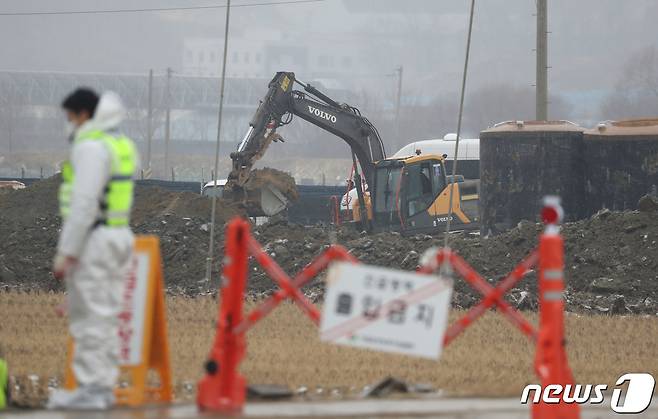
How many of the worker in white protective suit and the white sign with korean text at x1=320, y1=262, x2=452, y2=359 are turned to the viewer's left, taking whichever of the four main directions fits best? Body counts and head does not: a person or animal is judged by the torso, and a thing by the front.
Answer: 1

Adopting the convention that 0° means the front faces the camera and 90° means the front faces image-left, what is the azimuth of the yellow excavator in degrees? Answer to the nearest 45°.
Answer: approximately 45°

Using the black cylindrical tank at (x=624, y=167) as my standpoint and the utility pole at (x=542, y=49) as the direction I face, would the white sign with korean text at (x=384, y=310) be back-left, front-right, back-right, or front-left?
back-left

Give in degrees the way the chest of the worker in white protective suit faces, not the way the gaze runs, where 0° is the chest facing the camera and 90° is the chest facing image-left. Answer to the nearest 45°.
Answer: approximately 90°

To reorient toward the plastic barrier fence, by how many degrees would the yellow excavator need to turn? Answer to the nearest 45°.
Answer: approximately 45° to its left

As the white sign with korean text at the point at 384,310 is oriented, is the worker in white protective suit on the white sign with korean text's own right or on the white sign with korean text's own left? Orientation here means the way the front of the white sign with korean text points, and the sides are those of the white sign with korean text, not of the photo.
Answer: on the white sign with korean text's own right

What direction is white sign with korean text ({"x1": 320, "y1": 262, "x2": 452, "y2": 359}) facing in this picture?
toward the camera

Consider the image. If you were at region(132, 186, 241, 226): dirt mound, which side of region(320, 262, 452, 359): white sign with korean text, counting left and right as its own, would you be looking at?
back

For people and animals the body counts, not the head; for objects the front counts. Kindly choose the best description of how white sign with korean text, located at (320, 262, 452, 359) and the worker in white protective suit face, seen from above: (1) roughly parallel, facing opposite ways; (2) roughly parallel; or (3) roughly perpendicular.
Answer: roughly perpendicular

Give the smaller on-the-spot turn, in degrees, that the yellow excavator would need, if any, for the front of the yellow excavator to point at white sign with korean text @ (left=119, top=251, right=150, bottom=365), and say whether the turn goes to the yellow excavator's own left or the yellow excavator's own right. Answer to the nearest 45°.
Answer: approximately 45° to the yellow excavator's own left

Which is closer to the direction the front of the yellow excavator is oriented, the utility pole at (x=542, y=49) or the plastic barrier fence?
the plastic barrier fence
